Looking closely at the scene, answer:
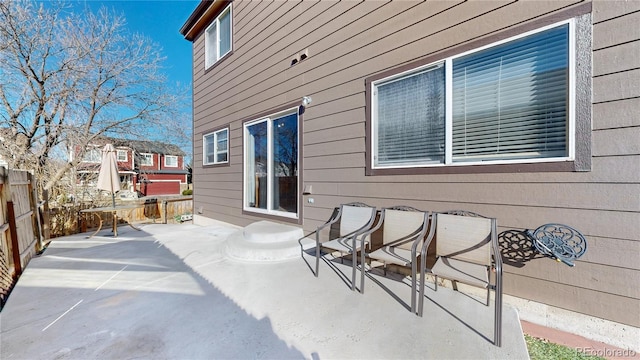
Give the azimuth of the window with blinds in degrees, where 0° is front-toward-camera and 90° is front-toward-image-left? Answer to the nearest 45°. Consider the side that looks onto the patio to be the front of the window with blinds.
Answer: approximately 45°

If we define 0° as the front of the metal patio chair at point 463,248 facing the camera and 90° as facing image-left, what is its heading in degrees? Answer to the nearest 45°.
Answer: approximately 45°

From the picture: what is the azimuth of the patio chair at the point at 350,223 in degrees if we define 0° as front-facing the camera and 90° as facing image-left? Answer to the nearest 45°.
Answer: approximately 45°

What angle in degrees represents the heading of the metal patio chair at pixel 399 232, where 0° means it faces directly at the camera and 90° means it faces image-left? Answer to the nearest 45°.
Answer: approximately 45°

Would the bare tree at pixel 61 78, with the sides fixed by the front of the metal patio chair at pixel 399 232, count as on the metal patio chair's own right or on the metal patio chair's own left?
on the metal patio chair's own right

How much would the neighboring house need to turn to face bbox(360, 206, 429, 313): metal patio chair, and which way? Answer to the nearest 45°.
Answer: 0° — it already faces it

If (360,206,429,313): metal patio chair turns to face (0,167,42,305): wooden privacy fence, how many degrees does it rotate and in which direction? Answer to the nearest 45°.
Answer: approximately 45° to its right
